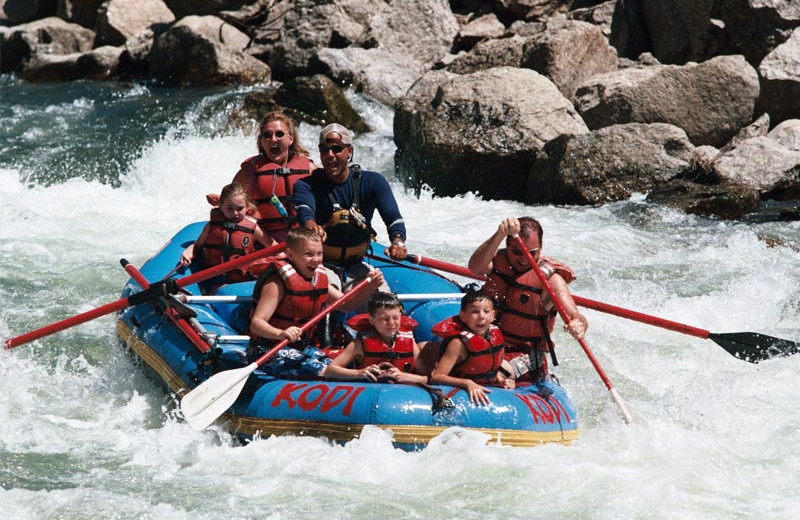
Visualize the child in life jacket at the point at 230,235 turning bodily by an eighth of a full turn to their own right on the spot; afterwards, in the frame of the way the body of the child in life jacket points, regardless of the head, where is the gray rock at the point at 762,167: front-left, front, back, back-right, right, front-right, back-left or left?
back

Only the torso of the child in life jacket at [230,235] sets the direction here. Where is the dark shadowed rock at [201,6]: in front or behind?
behind

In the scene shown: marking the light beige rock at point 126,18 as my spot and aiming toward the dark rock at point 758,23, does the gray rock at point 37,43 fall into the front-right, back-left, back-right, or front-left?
back-right

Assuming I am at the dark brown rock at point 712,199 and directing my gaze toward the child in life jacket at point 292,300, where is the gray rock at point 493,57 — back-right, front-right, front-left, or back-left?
back-right

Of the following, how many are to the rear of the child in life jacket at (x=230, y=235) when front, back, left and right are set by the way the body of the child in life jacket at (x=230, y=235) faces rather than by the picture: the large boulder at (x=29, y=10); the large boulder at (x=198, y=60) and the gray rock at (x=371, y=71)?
3

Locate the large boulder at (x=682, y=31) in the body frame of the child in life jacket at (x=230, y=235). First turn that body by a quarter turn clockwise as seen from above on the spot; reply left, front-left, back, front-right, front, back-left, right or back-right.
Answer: back-right

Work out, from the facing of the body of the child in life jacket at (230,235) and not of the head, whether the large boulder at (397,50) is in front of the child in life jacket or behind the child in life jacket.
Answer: behind

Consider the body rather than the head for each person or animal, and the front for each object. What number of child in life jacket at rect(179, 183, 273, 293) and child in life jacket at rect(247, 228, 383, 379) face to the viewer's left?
0

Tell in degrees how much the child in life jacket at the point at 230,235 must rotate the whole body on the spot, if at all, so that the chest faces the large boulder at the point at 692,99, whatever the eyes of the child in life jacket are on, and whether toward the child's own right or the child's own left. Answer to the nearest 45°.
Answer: approximately 135° to the child's own left

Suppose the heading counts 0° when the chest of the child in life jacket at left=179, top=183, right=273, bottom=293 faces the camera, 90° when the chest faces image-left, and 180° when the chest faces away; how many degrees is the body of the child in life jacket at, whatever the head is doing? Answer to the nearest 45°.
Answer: approximately 0°

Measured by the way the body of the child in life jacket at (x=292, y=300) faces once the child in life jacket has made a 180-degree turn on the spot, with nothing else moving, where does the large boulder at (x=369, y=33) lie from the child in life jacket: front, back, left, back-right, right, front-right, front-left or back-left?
front-right
